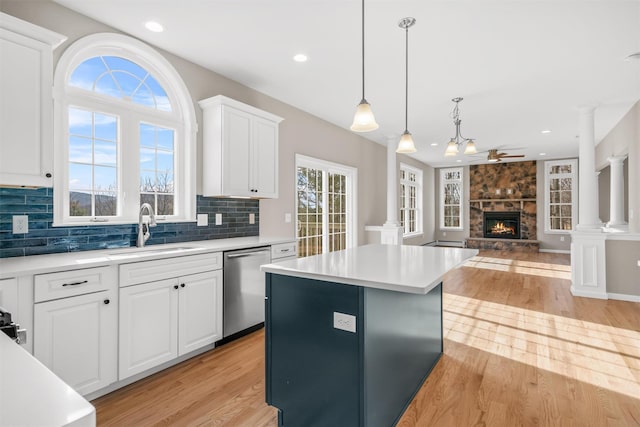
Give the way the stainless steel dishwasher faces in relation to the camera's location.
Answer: facing the viewer and to the right of the viewer

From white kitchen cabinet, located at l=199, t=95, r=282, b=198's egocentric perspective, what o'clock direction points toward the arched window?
The arched window is roughly at 4 o'clock from the white kitchen cabinet.

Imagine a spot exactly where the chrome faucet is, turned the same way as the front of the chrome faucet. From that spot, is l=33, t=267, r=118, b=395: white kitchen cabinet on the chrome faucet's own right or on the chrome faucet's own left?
on the chrome faucet's own right

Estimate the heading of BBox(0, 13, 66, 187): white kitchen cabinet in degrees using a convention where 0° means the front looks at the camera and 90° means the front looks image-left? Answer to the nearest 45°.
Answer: approximately 315°

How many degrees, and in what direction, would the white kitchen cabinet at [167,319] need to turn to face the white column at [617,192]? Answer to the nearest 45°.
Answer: approximately 45° to its left

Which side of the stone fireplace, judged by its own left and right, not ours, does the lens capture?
front

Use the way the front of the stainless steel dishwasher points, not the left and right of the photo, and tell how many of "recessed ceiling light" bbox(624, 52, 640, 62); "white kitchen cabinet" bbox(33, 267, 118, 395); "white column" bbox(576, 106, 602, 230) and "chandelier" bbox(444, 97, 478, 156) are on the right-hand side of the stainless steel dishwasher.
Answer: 1

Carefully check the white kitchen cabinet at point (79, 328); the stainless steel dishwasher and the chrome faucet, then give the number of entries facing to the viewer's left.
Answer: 0

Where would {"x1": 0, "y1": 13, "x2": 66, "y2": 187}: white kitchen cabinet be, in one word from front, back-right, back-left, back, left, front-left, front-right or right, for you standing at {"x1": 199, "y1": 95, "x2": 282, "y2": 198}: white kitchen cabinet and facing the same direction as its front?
right

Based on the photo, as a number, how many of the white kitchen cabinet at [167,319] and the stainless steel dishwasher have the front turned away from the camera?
0

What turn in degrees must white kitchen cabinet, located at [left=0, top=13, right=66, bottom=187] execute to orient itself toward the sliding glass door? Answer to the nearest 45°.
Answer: approximately 45° to its left

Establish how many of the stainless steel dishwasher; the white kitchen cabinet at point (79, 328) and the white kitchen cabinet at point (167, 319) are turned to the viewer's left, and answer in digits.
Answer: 0

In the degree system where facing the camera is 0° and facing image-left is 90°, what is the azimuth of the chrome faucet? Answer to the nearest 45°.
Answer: approximately 315°

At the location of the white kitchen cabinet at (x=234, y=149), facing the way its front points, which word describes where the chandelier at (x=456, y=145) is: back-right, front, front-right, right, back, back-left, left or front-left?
front-left
